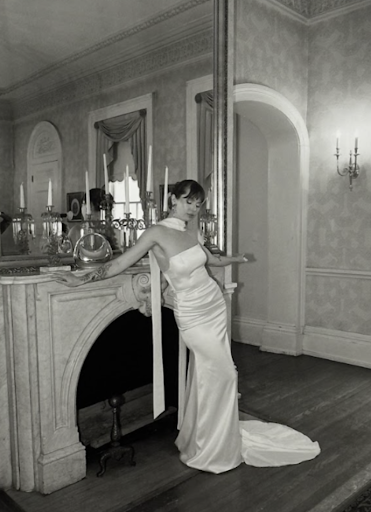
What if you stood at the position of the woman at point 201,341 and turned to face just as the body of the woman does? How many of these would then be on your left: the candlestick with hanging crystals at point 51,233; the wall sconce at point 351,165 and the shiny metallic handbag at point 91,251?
1

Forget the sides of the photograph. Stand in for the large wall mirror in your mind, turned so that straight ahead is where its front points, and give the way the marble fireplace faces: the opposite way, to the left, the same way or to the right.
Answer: the same way

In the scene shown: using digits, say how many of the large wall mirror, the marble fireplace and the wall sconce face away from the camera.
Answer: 0

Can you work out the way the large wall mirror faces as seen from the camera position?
facing the viewer and to the right of the viewer

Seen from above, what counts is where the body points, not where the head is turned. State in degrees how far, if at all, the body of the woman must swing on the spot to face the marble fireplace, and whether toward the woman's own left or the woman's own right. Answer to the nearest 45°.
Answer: approximately 135° to the woman's own right

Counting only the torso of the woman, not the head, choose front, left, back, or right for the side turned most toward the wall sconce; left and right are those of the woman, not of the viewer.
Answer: left

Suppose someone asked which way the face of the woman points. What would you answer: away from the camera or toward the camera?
toward the camera

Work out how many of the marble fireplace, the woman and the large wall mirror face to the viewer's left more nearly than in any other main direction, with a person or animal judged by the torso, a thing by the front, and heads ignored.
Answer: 0

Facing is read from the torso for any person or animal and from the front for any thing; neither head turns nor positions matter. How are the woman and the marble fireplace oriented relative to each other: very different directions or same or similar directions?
same or similar directions

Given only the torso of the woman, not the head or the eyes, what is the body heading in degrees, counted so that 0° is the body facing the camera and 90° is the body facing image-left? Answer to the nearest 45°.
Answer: approximately 315°

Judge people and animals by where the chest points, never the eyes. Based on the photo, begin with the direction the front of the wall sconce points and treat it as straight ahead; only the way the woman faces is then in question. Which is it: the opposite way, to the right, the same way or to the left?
to the left
